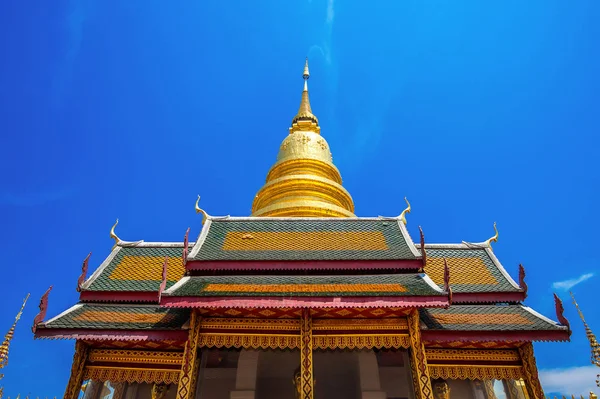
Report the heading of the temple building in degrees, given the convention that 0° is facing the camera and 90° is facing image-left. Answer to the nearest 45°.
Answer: approximately 0°
